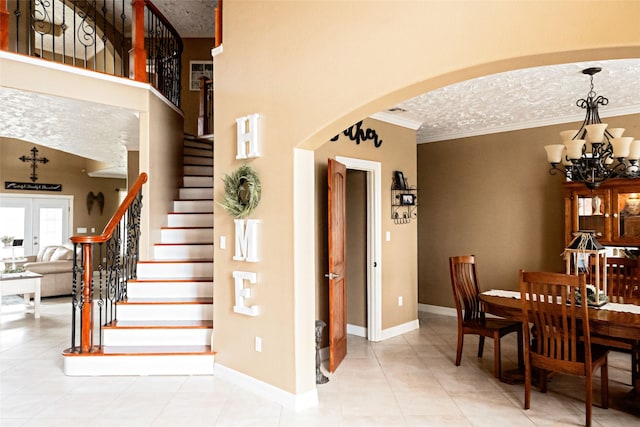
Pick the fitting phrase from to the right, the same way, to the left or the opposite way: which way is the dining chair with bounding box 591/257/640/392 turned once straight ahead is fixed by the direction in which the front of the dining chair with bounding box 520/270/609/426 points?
the opposite way

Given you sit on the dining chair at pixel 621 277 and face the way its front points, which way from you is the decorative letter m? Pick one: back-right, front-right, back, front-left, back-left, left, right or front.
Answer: front

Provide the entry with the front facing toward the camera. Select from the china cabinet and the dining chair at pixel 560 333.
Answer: the china cabinet

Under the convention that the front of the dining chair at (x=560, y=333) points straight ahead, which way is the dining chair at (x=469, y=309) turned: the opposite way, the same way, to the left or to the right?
to the right

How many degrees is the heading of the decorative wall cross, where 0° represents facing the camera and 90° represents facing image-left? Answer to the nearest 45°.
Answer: approximately 0°

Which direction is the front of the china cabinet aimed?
toward the camera

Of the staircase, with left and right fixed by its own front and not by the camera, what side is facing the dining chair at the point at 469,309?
left

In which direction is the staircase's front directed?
toward the camera

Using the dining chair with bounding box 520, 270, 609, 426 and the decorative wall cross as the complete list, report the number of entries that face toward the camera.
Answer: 1

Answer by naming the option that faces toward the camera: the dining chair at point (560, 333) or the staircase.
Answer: the staircase

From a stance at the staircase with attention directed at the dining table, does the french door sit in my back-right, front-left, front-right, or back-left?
back-left

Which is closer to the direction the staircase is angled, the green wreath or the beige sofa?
the green wreath

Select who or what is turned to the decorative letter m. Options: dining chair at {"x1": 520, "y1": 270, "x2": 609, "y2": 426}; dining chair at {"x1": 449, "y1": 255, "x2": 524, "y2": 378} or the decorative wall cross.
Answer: the decorative wall cross

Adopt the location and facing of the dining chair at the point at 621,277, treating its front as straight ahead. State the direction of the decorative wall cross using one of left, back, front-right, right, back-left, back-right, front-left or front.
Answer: front-right

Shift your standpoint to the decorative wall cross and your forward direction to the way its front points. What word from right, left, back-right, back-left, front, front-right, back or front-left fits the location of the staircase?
front
